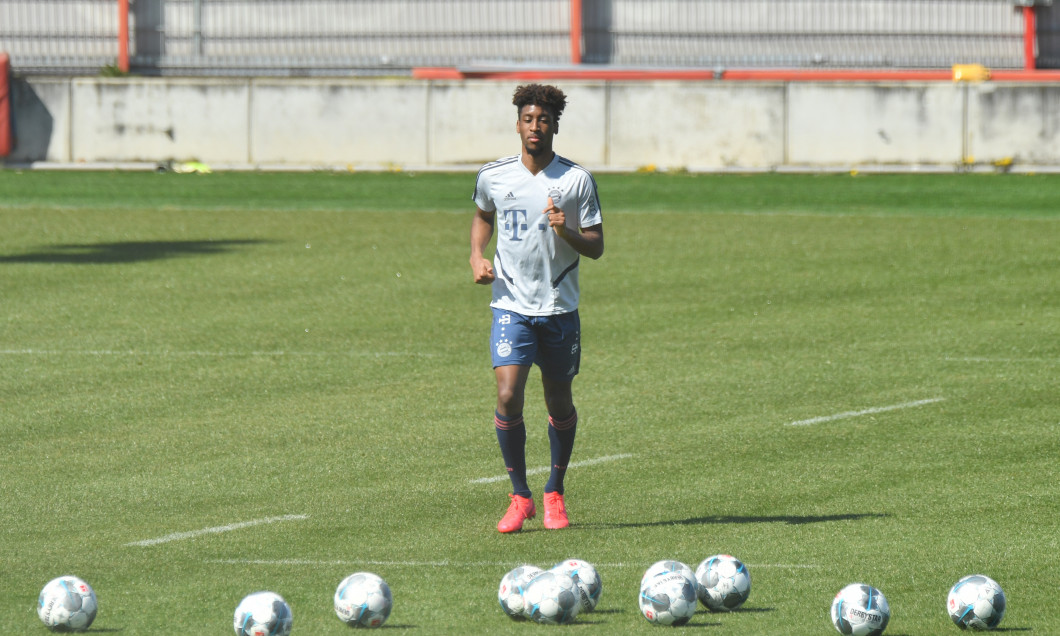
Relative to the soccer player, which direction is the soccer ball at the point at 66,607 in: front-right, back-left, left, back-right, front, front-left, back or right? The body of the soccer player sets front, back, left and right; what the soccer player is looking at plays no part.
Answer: front-right

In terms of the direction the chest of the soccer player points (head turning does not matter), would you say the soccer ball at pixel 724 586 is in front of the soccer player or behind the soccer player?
in front

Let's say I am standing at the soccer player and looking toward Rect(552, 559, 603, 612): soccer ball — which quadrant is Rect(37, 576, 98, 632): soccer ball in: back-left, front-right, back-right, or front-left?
front-right

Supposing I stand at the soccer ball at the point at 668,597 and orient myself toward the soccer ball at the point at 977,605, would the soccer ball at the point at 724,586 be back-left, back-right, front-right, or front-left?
front-left

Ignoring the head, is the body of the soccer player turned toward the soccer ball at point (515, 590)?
yes

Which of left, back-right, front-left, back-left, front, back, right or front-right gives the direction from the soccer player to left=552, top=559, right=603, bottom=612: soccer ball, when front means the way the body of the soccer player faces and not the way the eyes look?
front

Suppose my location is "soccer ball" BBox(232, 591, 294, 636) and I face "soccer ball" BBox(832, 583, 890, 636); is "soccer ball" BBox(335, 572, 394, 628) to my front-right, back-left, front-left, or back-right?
front-left

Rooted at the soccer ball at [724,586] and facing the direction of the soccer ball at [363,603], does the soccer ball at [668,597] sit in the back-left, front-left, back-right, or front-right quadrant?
front-left

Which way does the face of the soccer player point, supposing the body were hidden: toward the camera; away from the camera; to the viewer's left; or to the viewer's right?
toward the camera

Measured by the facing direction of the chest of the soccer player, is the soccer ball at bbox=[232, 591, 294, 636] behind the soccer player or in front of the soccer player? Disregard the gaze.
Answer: in front

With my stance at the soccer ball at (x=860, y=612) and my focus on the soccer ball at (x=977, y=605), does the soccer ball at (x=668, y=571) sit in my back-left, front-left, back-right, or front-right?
back-left

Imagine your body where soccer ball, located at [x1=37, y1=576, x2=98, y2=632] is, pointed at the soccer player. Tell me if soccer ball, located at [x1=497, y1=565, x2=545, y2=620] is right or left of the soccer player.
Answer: right

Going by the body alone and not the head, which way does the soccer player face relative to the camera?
toward the camera

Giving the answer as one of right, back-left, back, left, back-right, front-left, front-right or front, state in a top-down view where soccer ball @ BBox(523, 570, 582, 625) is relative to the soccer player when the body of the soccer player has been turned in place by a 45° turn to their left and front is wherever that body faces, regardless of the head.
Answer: front-right

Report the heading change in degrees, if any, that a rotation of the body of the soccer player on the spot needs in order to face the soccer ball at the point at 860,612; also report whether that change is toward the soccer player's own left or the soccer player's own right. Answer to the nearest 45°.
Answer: approximately 45° to the soccer player's own left
